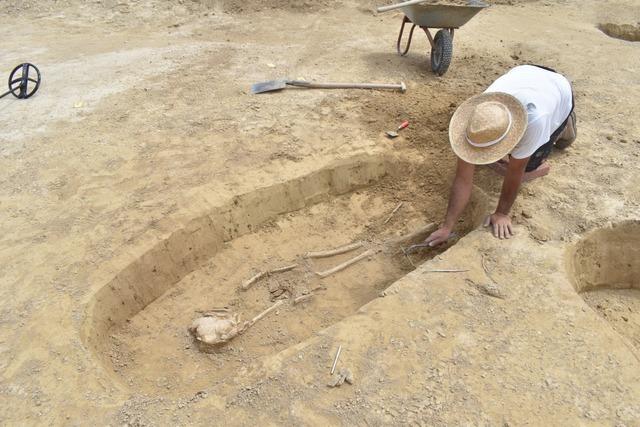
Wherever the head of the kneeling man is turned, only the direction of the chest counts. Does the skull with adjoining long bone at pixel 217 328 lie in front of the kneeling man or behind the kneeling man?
in front

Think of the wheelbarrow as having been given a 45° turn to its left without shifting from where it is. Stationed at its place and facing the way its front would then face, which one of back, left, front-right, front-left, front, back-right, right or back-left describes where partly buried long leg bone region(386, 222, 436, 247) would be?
right

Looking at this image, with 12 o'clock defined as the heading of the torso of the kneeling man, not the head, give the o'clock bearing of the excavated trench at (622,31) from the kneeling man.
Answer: The excavated trench is roughly at 5 o'clock from the kneeling man.

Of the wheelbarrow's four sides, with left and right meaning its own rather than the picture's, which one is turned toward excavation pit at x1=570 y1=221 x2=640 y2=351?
front

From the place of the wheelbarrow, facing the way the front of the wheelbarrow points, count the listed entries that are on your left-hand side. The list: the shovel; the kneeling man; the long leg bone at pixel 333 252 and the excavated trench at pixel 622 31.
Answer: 1

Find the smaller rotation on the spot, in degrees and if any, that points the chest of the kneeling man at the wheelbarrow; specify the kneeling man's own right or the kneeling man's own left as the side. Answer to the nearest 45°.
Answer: approximately 135° to the kneeling man's own right

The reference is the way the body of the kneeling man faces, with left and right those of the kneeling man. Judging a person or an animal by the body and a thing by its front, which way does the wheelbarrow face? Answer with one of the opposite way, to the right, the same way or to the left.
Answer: to the left

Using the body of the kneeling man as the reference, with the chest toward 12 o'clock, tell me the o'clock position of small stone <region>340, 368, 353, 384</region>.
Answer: The small stone is roughly at 11 o'clock from the kneeling man.

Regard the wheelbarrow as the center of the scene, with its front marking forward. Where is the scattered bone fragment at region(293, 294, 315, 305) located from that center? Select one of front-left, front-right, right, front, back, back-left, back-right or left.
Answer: front-right

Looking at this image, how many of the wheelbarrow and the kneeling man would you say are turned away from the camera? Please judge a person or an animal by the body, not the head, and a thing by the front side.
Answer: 0

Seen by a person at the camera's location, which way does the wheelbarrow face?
facing the viewer and to the right of the viewer

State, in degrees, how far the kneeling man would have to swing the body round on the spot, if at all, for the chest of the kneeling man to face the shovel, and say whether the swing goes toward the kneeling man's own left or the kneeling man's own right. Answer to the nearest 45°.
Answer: approximately 90° to the kneeling man's own right

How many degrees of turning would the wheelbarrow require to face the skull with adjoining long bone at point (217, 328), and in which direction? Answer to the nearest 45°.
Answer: approximately 45° to its right

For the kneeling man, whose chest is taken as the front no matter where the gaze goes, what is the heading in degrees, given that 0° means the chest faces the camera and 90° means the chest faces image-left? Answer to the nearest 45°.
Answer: approximately 45°

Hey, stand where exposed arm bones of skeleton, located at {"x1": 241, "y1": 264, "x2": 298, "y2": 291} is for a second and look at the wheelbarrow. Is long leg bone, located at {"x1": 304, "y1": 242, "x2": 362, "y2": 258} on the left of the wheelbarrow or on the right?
right

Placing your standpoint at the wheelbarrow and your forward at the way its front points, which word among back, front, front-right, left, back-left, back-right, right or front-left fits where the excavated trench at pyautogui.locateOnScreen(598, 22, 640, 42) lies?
left
